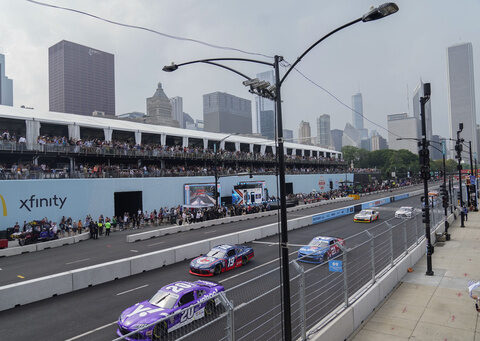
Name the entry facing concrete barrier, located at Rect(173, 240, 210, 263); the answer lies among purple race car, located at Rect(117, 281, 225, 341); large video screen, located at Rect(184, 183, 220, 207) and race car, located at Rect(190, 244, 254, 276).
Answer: the large video screen

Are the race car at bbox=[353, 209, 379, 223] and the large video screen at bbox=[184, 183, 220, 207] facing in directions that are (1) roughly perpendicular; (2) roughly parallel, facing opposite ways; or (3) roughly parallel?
roughly perpendicular

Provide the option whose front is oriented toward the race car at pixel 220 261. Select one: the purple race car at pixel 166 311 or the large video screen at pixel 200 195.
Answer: the large video screen

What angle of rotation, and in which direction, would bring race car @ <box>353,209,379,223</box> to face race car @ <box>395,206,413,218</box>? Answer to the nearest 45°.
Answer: approximately 135° to its left

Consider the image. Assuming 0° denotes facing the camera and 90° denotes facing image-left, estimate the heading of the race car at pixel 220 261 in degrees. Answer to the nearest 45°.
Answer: approximately 45°

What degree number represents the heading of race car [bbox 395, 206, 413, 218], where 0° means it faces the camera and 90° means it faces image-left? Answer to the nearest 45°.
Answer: approximately 45°

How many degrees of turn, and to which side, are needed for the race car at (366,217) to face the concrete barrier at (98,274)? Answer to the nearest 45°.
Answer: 0° — it already faces it

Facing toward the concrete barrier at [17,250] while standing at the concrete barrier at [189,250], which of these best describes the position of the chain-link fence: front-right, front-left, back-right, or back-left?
back-left

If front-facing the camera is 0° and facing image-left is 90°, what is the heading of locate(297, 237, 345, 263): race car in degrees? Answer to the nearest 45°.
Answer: approximately 45°

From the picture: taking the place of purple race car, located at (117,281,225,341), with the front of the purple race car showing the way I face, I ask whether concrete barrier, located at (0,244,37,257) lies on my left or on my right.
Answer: on my right

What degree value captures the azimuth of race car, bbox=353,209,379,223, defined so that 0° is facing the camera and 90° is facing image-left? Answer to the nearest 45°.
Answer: approximately 45°
